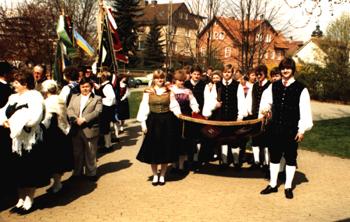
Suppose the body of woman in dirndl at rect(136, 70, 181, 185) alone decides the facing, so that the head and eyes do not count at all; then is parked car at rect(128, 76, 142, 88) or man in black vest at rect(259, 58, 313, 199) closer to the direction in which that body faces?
the man in black vest

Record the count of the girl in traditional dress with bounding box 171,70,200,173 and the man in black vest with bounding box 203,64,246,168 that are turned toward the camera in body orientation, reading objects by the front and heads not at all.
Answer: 2

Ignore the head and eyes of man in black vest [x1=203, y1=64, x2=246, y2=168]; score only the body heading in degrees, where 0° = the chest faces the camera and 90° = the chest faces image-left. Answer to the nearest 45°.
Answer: approximately 0°

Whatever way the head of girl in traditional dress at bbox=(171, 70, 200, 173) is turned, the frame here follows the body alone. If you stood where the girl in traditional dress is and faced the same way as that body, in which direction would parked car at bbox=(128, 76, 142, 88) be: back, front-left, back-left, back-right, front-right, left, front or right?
back

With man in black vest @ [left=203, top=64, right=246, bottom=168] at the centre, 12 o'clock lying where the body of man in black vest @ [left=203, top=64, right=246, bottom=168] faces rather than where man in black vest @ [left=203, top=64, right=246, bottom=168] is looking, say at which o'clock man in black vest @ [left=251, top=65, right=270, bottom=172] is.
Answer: man in black vest @ [left=251, top=65, right=270, bottom=172] is roughly at 8 o'clock from man in black vest @ [left=203, top=64, right=246, bottom=168].

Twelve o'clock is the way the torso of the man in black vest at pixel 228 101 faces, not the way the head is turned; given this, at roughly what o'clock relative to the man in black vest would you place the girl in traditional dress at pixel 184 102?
The girl in traditional dress is roughly at 2 o'clock from the man in black vest.

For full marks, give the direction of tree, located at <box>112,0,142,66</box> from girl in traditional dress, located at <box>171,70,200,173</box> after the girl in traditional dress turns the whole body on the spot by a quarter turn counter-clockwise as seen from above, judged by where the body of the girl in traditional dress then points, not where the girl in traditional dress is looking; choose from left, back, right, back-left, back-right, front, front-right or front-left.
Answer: left
